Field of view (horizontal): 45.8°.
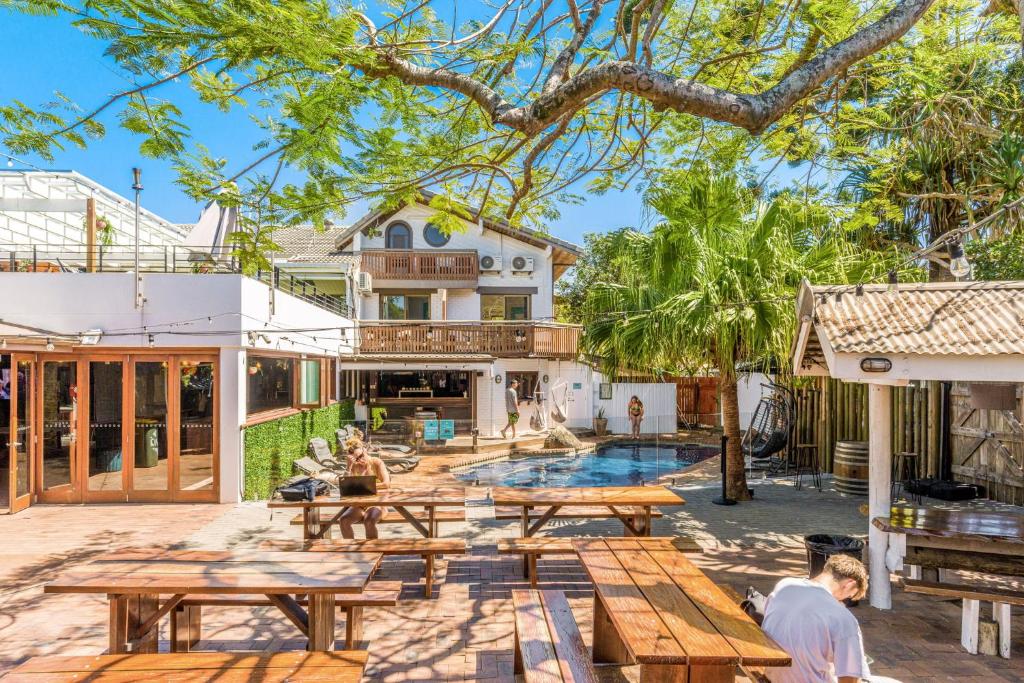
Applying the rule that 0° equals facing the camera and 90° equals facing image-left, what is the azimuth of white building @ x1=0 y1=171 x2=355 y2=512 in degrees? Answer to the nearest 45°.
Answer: approximately 0°

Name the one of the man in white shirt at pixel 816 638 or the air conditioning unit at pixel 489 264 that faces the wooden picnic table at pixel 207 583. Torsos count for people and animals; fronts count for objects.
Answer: the air conditioning unit

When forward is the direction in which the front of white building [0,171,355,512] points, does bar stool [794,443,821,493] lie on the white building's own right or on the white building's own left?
on the white building's own left
